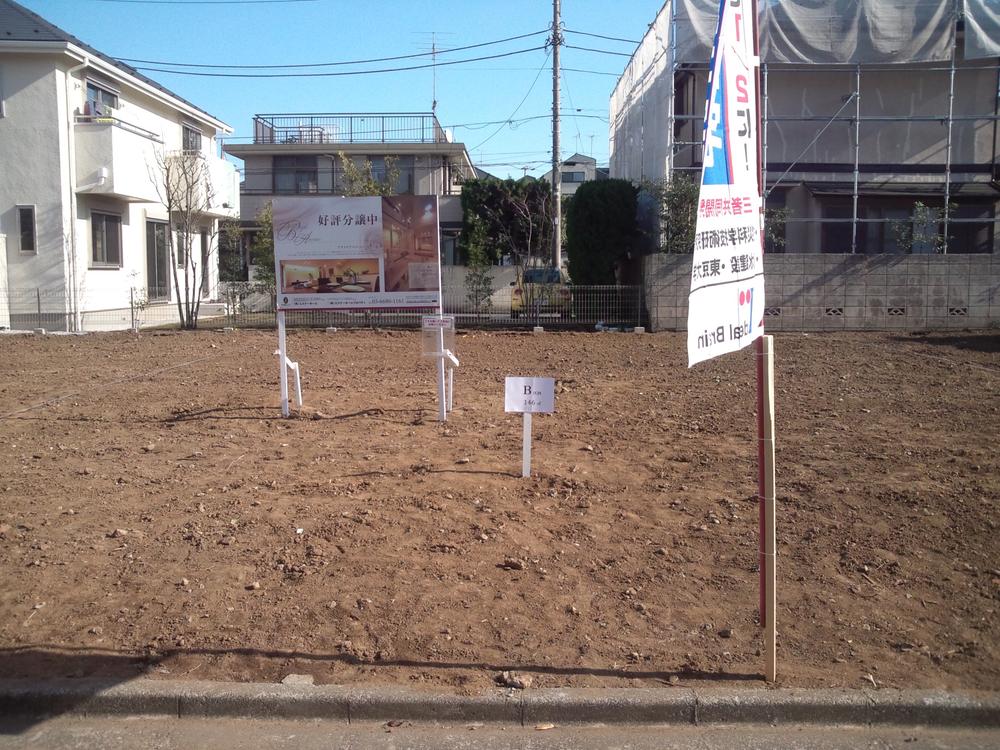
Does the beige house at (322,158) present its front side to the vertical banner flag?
yes

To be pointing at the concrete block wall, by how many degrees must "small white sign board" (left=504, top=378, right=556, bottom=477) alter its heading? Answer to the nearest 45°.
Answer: approximately 135° to its left

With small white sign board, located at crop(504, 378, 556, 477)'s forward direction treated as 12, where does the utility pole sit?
The utility pole is roughly at 6 o'clock from the small white sign board.

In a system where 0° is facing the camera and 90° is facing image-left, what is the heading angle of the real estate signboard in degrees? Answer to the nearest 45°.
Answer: approximately 0°

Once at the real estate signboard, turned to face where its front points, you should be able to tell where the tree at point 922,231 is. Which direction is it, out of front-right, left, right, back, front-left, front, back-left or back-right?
back-left
